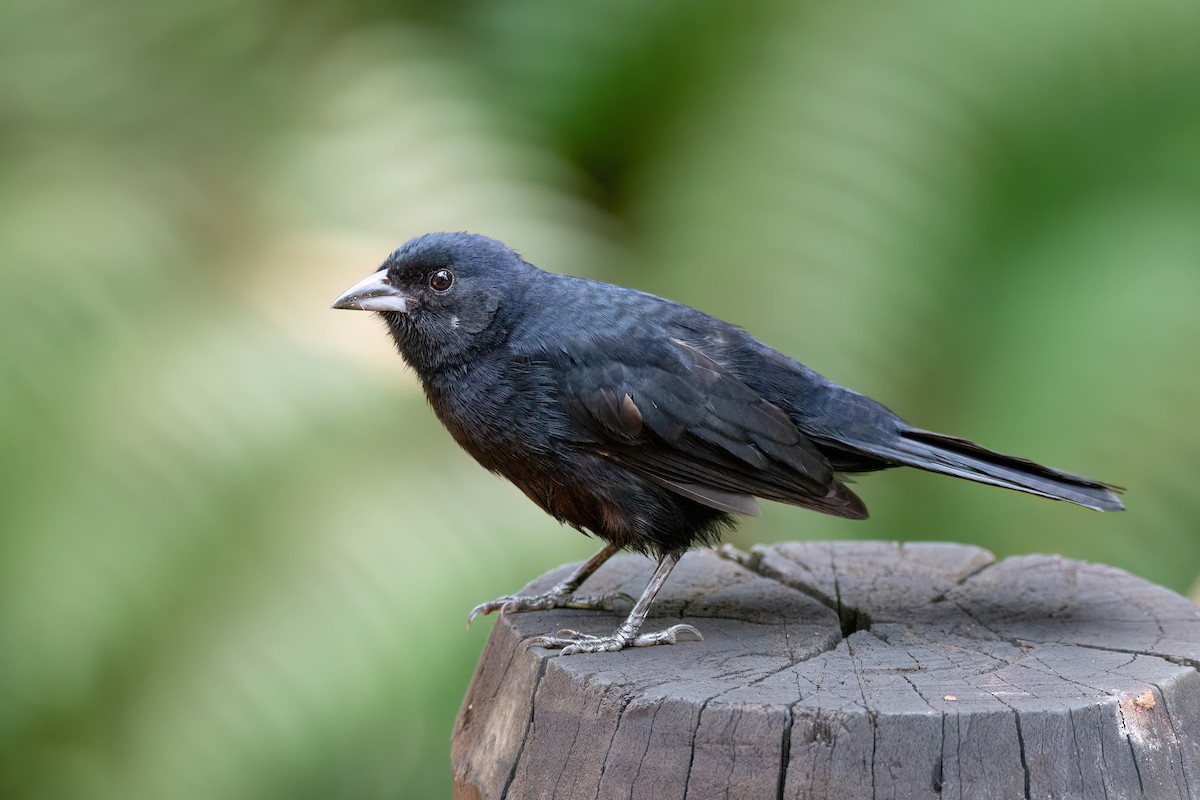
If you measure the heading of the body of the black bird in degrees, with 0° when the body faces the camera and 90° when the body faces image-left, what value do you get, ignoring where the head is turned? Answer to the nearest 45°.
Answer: approximately 90°
